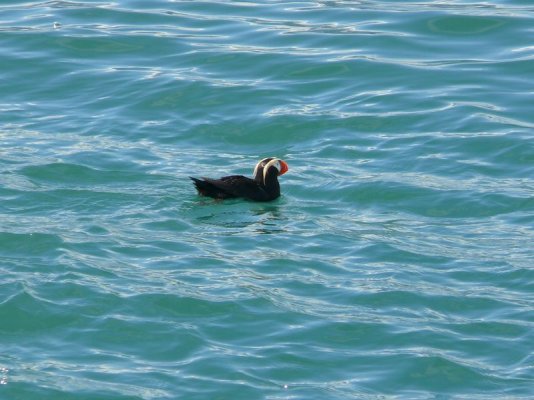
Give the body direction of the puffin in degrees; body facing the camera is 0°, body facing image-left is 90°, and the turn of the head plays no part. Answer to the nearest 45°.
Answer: approximately 270°
